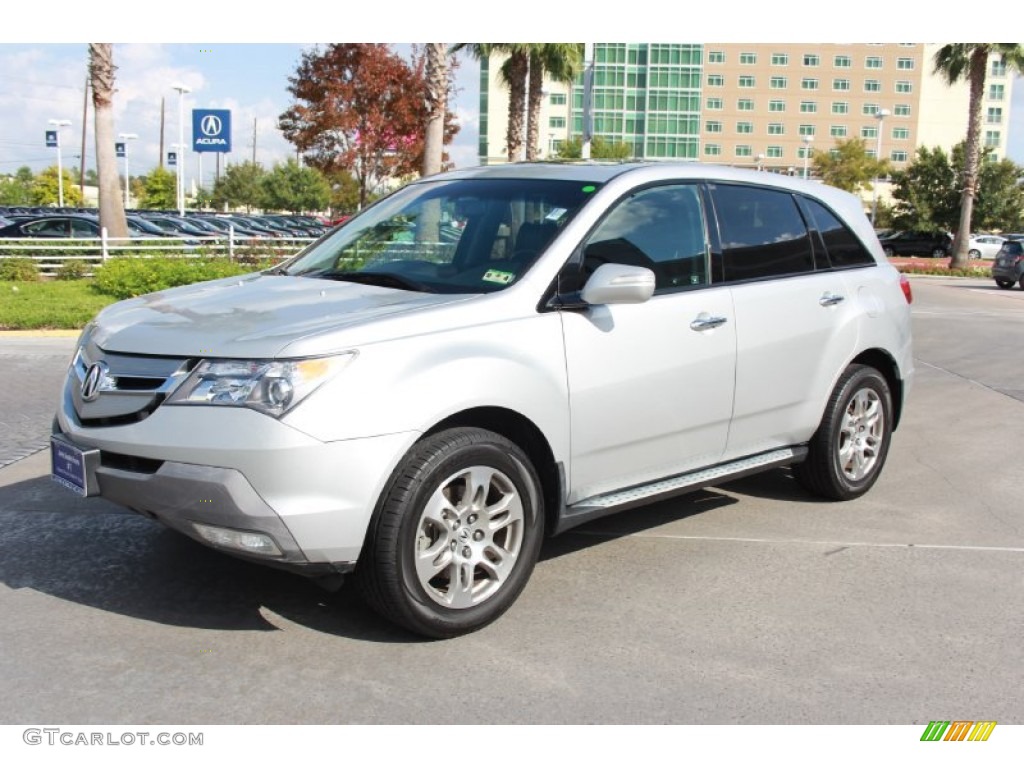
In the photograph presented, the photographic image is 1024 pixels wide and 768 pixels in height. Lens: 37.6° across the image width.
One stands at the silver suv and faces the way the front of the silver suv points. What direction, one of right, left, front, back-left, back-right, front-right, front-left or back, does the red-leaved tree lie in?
back-right

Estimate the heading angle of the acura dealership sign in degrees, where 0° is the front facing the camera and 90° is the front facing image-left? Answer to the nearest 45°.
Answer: approximately 0°

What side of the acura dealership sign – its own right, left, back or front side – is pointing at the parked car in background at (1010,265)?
front

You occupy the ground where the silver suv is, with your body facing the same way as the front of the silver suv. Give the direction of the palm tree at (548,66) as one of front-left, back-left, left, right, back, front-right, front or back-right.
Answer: back-right

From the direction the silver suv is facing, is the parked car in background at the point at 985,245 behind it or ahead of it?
behind

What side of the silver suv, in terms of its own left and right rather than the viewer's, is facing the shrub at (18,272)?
right

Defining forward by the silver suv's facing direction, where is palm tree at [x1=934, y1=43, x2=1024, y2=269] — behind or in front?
behind

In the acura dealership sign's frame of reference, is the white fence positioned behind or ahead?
ahead

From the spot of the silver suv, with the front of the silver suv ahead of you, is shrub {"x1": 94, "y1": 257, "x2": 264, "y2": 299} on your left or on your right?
on your right
